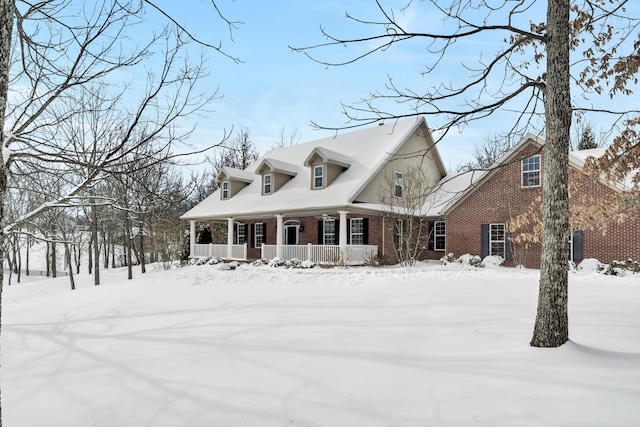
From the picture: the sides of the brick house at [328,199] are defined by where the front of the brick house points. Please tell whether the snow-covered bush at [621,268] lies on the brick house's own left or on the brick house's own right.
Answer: on the brick house's own left

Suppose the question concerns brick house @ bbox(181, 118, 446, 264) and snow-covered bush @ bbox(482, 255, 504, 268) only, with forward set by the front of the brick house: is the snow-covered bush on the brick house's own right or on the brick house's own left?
on the brick house's own left

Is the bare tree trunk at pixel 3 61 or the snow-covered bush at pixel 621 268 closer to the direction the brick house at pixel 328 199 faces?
the bare tree trunk

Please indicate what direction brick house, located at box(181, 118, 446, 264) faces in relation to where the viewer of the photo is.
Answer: facing the viewer and to the left of the viewer

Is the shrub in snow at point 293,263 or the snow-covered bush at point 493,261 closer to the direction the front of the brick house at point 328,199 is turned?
the shrub in snow

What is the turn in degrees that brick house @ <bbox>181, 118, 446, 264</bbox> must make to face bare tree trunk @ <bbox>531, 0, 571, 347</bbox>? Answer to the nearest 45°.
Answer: approximately 45° to its left

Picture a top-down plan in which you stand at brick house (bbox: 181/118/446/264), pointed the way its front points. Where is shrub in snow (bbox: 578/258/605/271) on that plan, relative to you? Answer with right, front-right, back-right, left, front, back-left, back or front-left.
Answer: left

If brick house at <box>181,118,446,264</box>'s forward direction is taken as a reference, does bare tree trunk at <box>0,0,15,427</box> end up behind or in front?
in front

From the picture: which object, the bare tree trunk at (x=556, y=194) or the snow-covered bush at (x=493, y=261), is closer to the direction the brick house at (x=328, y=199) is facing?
the bare tree trunk

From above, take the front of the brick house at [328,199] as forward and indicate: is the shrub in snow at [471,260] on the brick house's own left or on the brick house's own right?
on the brick house's own left
